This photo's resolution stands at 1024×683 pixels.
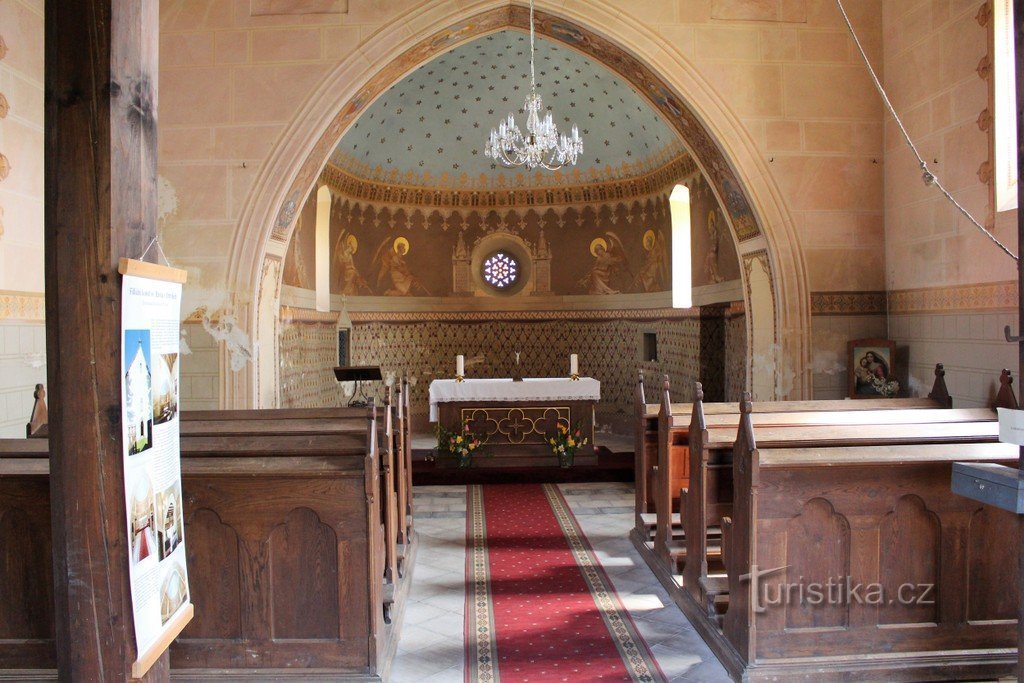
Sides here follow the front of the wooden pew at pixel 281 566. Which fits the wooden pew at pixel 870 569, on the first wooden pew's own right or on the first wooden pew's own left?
on the first wooden pew's own right

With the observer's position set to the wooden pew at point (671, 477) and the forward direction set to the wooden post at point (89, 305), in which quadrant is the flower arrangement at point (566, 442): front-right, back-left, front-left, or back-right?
back-right

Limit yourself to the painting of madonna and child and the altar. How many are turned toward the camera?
2

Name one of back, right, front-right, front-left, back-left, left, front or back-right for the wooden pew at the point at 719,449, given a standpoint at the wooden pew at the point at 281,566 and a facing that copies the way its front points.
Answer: right

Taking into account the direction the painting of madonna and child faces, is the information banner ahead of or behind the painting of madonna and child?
ahead

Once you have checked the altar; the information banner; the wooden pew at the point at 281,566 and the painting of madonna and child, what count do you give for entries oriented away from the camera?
1

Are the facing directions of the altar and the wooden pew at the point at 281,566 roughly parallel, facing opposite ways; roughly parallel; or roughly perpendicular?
roughly parallel, facing opposite ways

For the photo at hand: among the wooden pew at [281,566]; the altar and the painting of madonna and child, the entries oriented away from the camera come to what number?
1

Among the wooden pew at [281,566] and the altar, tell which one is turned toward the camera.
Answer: the altar

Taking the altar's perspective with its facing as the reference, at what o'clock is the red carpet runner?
The red carpet runner is roughly at 12 o'clock from the altar.

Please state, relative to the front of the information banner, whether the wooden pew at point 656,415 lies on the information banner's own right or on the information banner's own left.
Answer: on the information banner's own left

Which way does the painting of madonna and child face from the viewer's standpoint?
toward the camera

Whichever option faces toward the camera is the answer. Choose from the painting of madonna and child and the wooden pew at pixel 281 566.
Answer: the painting of madonna and child

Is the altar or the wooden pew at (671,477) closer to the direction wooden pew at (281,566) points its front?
the altar

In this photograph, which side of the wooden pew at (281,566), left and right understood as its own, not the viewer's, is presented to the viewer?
back

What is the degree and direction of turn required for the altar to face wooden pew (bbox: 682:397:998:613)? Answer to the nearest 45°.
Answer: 0° — it already faces it

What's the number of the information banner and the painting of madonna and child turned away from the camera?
0

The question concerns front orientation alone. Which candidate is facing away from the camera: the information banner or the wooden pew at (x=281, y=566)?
the wooden pew
